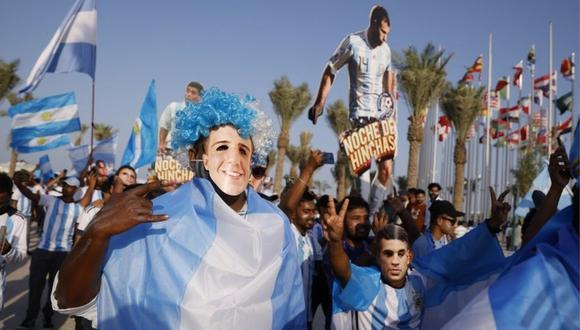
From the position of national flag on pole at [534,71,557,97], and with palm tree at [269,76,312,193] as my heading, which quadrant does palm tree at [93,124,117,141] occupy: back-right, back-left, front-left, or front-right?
front-right

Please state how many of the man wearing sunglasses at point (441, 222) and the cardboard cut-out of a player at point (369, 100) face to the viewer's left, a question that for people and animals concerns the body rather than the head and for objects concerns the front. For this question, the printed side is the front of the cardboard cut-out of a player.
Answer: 0

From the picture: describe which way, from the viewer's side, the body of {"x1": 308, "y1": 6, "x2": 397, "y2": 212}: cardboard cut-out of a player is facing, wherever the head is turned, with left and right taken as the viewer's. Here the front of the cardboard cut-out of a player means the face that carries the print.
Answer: facing the viewer and to the right of the viewer

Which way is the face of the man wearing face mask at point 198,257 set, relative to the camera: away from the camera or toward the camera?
toward the camera

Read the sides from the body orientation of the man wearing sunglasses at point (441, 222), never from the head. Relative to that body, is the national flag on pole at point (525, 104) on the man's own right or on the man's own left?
on the man's own left

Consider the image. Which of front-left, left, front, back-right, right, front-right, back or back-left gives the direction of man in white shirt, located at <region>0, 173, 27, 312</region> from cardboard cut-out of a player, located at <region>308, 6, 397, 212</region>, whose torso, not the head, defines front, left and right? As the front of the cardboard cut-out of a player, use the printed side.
right
